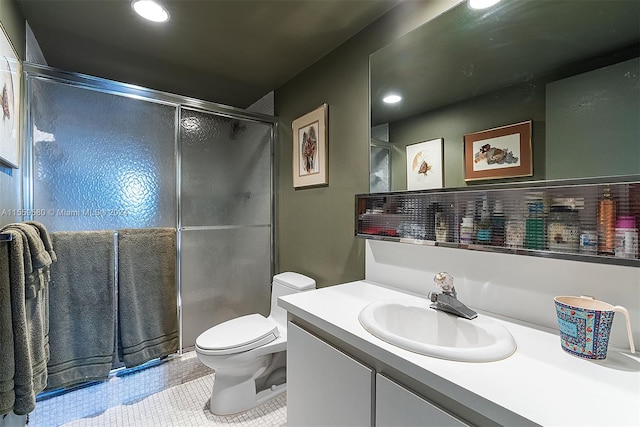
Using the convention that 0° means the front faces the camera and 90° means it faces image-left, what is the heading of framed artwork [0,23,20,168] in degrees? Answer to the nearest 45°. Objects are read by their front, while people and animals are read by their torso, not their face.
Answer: approximately 270°

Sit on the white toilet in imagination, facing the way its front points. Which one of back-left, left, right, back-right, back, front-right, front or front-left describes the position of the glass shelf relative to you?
left

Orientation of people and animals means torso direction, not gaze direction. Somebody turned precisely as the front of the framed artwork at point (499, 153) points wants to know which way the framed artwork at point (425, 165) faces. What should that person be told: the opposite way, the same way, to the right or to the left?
the same way

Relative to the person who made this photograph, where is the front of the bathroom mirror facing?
facing the viewer and to the left of the viewer

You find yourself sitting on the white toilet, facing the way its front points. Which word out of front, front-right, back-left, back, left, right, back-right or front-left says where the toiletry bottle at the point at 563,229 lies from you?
left

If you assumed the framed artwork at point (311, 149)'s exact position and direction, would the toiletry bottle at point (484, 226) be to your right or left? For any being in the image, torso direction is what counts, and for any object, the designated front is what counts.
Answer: on your left

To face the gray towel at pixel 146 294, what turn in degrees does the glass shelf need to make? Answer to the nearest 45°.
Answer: approximately 45° to its right

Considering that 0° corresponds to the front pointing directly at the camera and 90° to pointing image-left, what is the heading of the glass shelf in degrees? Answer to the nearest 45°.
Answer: approximately 45°

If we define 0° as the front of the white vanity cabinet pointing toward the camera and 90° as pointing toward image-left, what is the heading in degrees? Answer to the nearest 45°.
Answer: approximately 45°

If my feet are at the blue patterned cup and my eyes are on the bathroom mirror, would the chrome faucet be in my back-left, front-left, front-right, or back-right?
front-left

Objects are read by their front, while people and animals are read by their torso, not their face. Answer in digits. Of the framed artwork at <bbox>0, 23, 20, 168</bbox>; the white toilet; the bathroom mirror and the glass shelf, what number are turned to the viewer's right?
1
